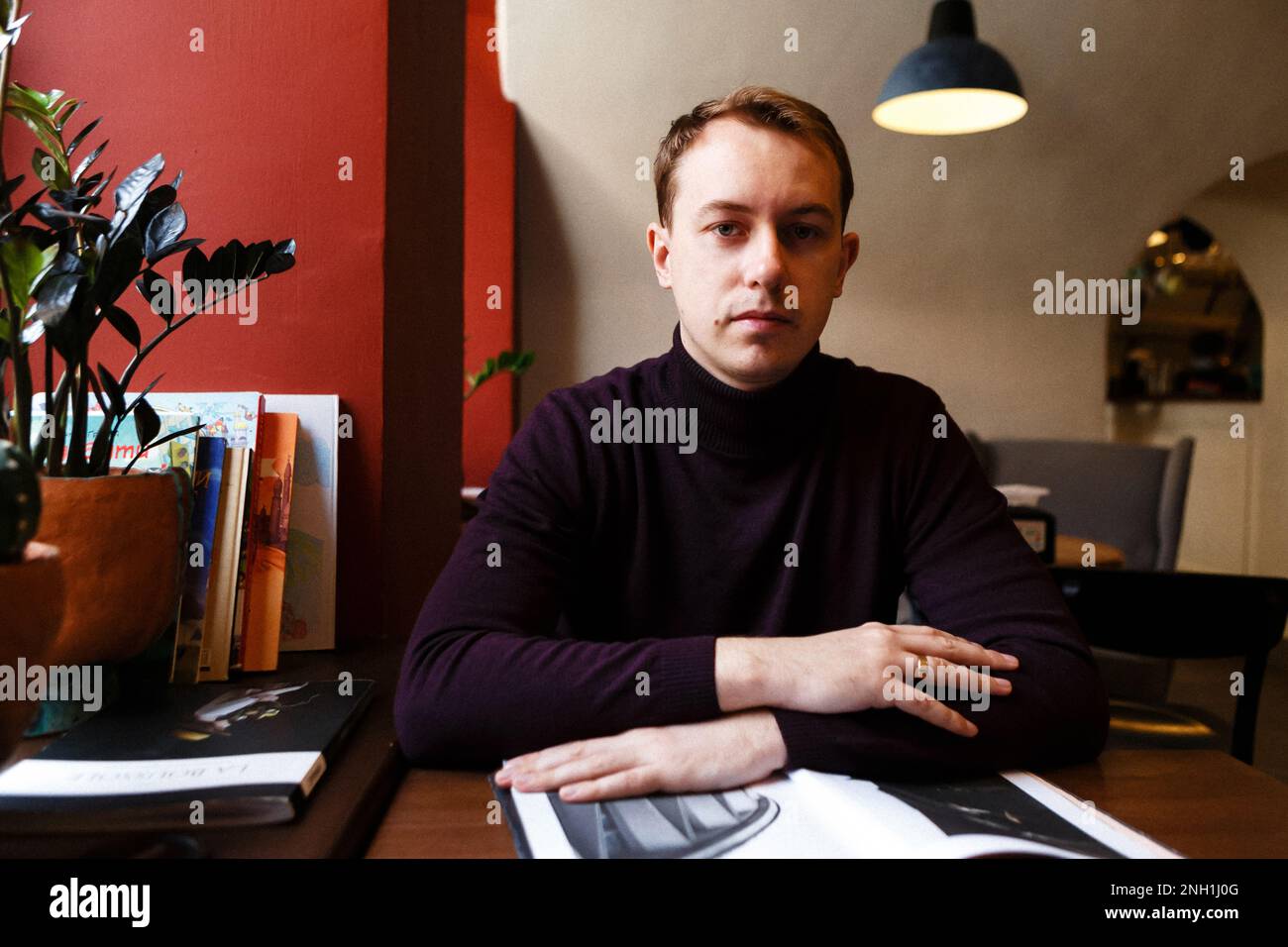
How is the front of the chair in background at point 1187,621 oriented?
away from the camera

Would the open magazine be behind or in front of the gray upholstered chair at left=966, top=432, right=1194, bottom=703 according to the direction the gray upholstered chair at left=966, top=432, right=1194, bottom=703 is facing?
in front

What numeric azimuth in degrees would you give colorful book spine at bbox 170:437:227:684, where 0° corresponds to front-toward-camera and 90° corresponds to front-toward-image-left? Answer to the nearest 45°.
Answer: approximately 0°

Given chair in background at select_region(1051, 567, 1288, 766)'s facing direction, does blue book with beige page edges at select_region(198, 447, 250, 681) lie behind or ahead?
behind

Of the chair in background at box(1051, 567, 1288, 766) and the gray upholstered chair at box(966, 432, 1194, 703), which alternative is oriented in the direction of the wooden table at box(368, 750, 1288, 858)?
the gray upholstered chair

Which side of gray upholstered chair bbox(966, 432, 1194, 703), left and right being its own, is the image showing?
front

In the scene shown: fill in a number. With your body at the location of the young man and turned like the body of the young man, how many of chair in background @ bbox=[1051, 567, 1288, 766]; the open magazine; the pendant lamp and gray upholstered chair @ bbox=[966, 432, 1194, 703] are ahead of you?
1
